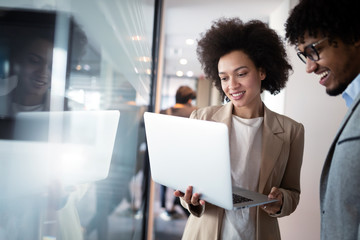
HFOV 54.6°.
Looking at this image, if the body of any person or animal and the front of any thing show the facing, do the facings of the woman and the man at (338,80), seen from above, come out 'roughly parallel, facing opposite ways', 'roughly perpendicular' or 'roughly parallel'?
roughly perpendicular

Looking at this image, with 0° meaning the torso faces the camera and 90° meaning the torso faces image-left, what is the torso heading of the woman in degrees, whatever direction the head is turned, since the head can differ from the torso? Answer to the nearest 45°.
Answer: approximately 0°

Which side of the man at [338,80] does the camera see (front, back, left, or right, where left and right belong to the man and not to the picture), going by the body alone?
left

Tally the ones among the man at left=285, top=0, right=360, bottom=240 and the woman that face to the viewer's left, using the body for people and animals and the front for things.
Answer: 1
